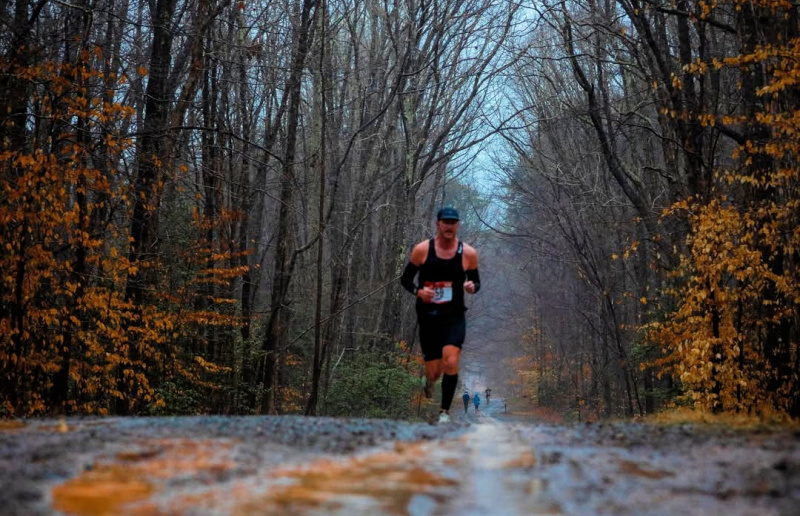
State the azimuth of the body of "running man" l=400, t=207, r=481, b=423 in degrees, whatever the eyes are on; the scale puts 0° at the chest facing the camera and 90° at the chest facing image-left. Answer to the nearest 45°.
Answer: approximately 0°

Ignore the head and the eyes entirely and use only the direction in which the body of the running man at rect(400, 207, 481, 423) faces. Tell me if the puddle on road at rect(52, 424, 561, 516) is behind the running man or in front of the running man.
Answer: in front

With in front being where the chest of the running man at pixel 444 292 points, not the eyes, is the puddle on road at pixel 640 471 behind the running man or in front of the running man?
in front
